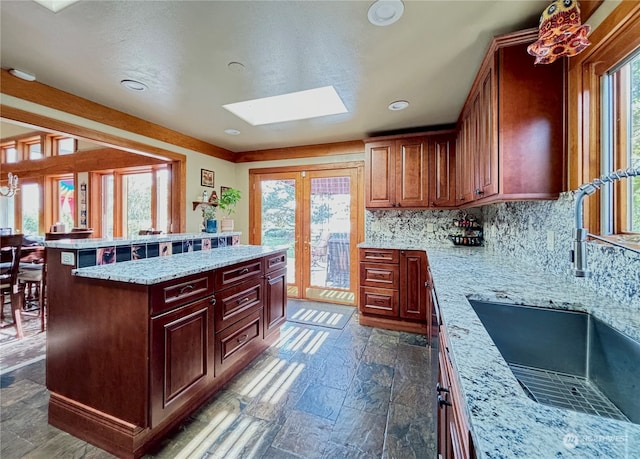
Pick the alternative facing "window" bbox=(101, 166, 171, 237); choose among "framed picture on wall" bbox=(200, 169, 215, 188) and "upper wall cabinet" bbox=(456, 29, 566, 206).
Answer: the upper wall cabinet

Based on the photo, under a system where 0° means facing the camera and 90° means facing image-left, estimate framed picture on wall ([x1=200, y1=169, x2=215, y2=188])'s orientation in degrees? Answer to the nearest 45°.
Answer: approximately 315°

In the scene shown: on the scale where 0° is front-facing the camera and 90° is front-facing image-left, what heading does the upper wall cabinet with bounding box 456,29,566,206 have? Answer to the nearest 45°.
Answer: approximately 90°

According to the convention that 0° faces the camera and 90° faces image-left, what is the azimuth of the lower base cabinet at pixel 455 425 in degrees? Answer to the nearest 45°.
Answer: approximately 90°

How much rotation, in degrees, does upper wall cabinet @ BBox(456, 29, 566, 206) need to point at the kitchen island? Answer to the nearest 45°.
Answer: approximately 45° to its left

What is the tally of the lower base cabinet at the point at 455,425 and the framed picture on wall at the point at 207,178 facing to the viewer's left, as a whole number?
1

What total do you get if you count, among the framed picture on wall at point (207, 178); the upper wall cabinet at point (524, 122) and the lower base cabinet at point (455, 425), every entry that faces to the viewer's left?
2

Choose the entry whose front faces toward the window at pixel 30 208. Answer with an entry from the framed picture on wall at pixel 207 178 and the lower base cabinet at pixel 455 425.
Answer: the lower base cabinet

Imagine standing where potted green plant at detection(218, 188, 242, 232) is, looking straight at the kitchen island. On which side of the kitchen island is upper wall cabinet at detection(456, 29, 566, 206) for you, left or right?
left

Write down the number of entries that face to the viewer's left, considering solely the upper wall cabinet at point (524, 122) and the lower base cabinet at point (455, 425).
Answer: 2
